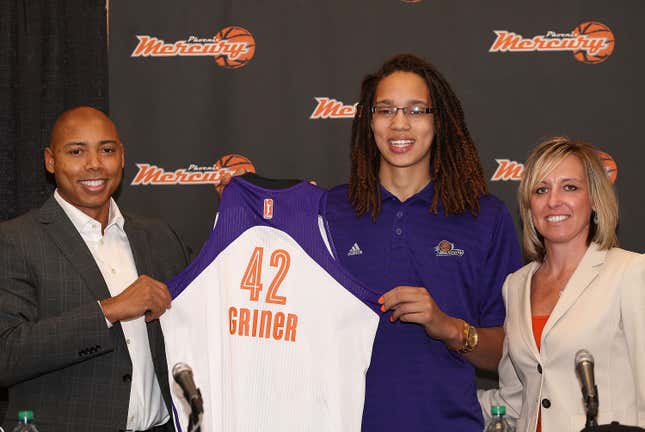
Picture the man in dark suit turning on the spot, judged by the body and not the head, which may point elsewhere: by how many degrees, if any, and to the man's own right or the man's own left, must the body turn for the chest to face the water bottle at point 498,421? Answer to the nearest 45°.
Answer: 0° — they already face it

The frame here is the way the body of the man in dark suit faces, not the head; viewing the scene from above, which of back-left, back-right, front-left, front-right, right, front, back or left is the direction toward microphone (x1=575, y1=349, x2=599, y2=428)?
front

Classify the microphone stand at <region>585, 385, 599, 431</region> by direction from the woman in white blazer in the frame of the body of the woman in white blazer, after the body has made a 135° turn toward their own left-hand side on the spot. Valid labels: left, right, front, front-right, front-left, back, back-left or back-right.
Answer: right

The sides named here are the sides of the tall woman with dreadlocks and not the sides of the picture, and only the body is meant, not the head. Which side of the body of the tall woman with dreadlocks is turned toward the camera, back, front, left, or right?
front

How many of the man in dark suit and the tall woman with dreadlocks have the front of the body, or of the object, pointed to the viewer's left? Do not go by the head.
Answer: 0

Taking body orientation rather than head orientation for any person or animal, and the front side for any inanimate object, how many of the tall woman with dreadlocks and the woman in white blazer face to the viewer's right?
0

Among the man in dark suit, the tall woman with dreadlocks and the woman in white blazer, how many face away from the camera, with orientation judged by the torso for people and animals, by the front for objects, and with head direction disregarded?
0

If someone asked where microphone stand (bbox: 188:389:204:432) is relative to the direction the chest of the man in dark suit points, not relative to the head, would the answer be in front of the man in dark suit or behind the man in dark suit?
in front

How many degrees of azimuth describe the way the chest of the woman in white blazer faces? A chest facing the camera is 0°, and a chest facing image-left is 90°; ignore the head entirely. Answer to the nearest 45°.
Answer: approximately 45°

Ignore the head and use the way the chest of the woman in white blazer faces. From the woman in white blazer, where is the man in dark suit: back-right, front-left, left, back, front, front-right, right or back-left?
front-right

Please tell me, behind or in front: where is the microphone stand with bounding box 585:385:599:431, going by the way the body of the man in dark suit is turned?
in front
